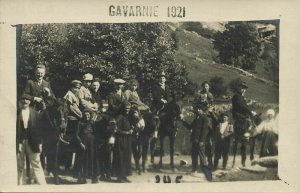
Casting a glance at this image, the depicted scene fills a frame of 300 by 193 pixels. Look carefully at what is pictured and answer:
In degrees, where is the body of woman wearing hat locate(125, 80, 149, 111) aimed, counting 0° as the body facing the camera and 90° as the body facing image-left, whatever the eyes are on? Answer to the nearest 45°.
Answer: approximately 315°
